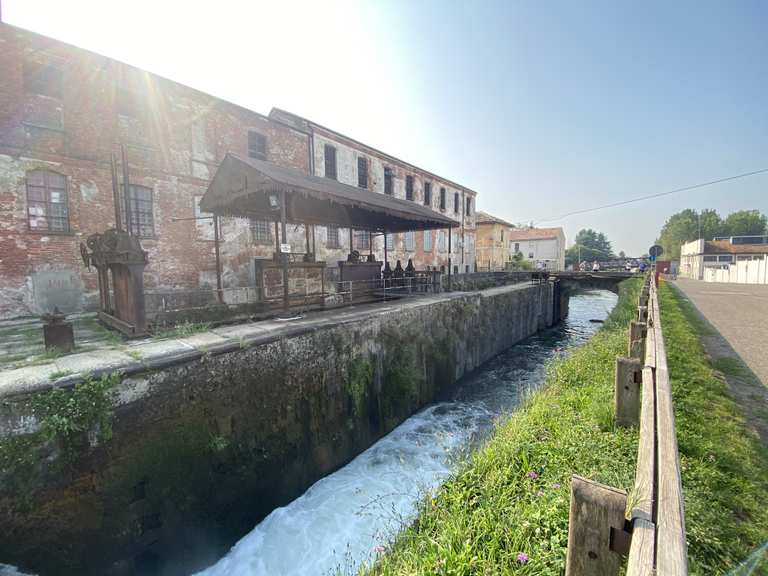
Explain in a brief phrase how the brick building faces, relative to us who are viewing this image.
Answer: facing the viewer and to the right of the viewer

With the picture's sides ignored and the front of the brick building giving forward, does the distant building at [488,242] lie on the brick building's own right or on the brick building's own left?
on the brick building's own left
